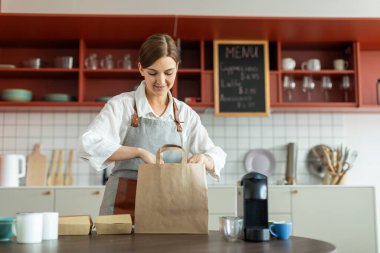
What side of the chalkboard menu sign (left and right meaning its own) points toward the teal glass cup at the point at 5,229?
front

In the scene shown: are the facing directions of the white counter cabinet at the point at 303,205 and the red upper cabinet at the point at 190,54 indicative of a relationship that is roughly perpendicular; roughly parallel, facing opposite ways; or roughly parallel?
roughly parallel

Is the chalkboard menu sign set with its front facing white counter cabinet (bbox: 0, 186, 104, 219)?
no

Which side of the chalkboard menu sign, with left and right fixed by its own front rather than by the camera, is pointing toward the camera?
front

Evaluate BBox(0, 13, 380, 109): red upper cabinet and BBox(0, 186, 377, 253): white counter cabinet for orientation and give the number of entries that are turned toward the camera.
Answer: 2

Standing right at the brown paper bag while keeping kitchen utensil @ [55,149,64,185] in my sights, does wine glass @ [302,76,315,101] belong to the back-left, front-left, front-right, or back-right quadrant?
front-right

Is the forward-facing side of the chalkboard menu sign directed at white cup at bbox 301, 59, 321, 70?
no

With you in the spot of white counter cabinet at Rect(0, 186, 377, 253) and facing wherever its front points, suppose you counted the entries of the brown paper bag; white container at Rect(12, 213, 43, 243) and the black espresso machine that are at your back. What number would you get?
0

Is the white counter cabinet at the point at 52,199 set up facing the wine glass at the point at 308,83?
no

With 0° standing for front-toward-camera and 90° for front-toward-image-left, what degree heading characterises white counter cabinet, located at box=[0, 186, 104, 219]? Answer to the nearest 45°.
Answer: approximately 0°

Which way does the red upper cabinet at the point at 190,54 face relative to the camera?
toward the camera

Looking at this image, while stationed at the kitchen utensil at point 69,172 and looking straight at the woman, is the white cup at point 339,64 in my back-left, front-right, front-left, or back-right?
front-left

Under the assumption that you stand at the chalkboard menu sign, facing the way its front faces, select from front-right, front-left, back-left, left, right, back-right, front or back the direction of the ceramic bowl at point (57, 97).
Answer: right

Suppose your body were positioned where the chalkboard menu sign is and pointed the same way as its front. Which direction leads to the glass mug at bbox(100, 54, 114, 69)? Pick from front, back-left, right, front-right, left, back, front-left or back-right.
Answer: right

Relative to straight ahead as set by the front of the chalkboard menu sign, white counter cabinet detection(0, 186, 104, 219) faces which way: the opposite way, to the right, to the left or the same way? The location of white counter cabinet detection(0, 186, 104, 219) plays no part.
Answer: the same way
